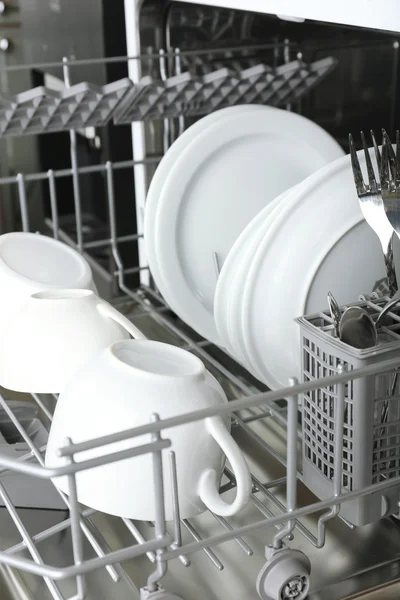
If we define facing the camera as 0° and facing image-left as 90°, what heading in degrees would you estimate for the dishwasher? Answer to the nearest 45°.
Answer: approximately 45°

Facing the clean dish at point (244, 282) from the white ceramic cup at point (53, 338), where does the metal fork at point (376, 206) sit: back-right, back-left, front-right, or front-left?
front-right

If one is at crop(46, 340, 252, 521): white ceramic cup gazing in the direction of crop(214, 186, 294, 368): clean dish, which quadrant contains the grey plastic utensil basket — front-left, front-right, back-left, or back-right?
front-right
